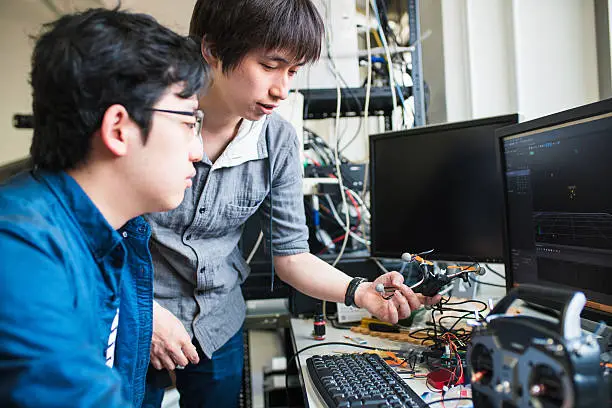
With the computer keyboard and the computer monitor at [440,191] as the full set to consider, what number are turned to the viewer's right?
0

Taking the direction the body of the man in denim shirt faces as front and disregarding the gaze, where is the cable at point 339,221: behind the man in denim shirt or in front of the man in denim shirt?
in front

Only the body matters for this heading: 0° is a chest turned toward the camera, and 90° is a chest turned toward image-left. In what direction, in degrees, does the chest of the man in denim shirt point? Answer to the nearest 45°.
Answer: approximately 270°

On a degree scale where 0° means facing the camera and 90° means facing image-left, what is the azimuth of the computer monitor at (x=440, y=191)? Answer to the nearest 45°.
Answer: approximately 45°

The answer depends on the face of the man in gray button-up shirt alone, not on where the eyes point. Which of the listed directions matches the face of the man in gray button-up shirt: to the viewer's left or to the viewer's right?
to the viewer's right

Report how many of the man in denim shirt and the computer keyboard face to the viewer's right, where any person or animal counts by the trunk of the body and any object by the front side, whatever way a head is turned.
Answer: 1

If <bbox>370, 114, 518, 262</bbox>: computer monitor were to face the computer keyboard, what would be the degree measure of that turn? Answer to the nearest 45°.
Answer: approximately 45° to its left

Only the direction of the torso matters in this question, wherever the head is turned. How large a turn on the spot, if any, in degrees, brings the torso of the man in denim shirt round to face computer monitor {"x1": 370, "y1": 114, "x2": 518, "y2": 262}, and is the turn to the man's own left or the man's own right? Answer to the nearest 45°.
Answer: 0° — they already face it

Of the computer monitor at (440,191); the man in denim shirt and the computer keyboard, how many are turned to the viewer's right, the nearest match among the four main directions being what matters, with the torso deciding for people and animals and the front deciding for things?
1

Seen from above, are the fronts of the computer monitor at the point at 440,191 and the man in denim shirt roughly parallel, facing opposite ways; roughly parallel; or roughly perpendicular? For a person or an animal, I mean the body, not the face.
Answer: roughly parallel, facing opposite ways
